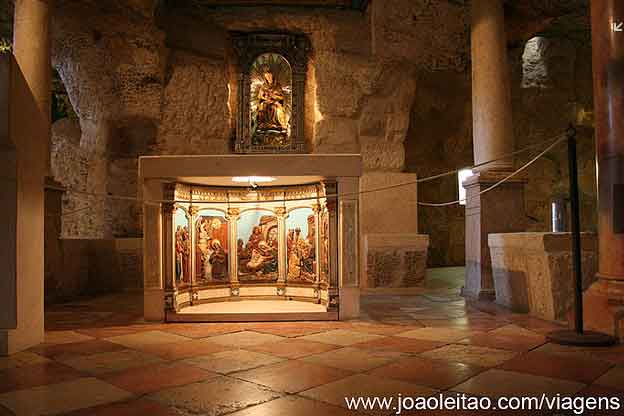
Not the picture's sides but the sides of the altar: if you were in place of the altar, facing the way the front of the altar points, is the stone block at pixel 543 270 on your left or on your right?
on your left

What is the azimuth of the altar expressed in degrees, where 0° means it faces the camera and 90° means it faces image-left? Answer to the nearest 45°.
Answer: approximately 0°

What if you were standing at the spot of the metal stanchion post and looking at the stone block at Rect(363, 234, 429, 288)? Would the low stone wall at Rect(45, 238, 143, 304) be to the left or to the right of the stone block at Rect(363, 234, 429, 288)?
left

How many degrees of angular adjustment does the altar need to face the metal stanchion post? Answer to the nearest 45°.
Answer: approximately 45° to its left

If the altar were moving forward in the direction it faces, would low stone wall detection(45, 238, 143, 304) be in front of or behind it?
behind

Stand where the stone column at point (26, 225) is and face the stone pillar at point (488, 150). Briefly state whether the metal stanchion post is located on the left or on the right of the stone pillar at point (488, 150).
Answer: right

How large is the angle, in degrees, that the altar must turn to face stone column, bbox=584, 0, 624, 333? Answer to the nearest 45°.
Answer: approximately 45° to its left
